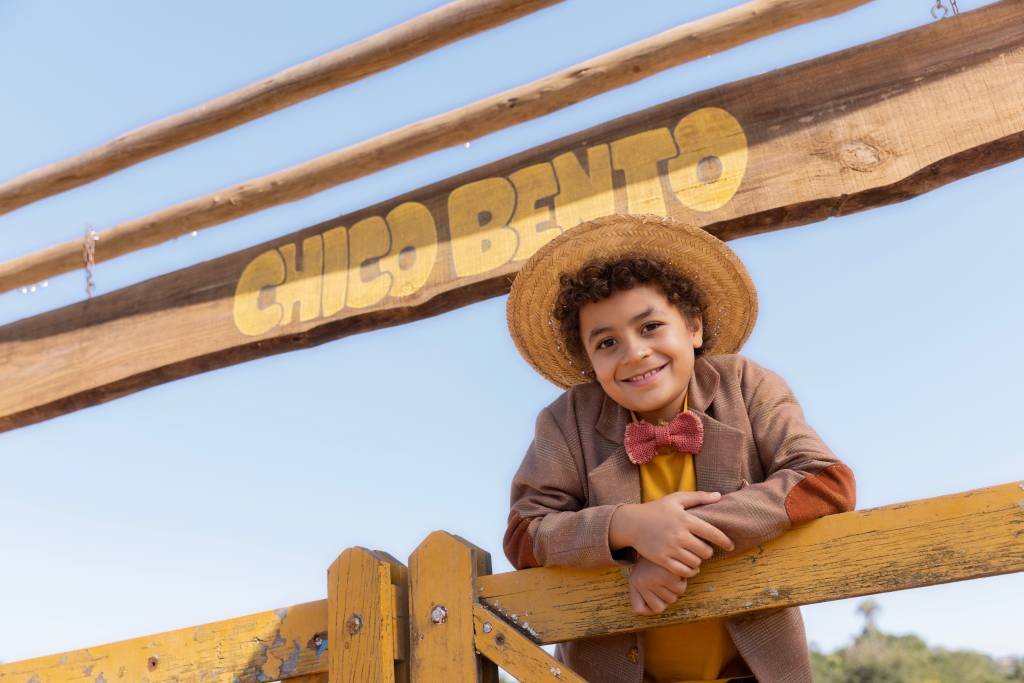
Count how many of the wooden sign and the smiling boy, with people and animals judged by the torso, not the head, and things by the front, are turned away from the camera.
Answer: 0

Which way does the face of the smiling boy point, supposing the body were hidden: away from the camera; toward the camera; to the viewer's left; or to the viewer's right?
toward the camera

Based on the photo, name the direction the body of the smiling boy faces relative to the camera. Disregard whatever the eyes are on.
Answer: toward the camera

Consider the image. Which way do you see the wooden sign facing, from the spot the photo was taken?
facing the viewer and to the left of the viewer
